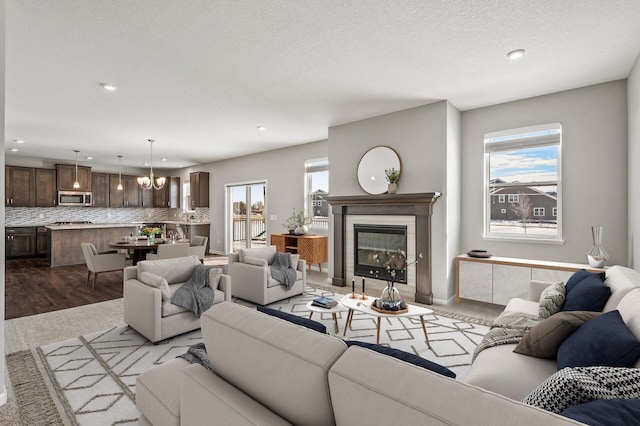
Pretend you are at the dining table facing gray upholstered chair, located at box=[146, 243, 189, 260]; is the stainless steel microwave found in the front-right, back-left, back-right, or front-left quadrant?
back-left

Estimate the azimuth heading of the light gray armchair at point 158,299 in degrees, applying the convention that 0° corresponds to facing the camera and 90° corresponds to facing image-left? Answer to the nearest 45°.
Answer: approximately 315°

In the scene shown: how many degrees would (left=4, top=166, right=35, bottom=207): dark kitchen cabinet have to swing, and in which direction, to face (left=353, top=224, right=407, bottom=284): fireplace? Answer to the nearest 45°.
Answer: approximately 45° to its left

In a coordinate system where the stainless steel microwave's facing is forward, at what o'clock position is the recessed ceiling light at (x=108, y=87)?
The recessed ceiling light is roughly at 12 o'clock from the stainless steel microwave.

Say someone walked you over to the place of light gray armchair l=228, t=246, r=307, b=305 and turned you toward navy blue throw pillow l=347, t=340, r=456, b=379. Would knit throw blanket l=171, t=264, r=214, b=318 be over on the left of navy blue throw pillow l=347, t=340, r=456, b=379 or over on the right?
right

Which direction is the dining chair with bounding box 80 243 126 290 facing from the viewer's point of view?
to the viewer's right

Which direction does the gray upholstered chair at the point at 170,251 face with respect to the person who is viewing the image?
facing away from the viewer and to the left of the viewer

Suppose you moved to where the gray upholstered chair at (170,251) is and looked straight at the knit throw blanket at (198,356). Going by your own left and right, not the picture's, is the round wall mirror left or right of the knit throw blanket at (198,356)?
left

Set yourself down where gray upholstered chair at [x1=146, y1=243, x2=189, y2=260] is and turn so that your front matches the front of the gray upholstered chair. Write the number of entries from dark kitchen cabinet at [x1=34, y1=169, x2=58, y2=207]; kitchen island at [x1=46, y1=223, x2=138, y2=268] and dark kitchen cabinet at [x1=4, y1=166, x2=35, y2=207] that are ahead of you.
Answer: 3

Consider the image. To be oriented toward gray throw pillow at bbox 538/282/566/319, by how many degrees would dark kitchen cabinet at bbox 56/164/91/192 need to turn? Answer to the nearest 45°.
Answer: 0° — it already faces it

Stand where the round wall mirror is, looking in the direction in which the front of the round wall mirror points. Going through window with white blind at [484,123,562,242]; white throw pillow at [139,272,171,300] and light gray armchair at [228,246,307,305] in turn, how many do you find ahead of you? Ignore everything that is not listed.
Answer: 2
